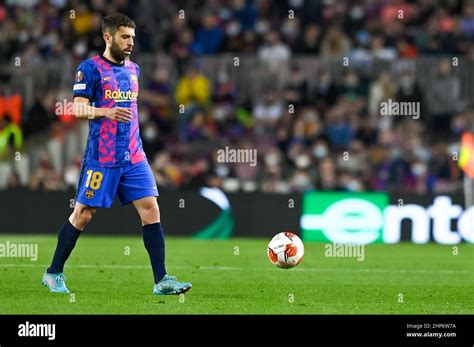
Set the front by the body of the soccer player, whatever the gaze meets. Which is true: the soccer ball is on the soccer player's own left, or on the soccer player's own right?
on the soccer player's own left

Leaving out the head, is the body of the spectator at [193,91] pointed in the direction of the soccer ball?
yes

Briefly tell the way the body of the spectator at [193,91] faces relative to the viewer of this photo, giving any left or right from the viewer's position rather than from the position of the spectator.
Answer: facing the viewer

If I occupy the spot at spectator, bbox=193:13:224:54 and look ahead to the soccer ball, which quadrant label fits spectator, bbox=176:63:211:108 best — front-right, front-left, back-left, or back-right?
front-right

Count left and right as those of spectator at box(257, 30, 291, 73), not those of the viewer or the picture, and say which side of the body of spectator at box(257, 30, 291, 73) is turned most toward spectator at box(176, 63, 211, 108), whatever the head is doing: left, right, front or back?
right

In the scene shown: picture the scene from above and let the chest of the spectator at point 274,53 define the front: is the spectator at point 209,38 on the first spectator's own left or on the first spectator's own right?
on the first spectator's own right

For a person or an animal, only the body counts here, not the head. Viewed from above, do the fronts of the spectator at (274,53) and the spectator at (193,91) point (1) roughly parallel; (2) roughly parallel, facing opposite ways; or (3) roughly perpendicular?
roughly parallel

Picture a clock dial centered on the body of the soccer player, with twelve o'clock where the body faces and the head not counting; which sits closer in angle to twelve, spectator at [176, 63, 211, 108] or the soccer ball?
the soccer ball

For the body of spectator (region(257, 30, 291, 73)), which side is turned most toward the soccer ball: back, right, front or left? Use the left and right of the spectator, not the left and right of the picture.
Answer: front

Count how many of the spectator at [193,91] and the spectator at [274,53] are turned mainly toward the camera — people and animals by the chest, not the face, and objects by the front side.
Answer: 2

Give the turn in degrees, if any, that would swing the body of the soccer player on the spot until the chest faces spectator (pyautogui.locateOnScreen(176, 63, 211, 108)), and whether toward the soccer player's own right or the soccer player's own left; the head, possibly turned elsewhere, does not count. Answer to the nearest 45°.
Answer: approximately 135° to the soccer player's own left

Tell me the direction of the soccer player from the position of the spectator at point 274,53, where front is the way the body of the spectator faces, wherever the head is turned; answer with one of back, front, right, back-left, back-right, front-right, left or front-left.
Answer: front

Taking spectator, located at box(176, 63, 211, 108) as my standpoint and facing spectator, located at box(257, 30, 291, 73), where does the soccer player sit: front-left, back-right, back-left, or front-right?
back-right

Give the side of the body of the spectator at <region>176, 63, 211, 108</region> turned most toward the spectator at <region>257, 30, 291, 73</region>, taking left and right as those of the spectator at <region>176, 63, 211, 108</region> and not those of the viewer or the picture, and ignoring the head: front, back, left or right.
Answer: left

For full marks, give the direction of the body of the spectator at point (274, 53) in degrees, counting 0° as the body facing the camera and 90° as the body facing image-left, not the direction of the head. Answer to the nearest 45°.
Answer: approximately 0°
